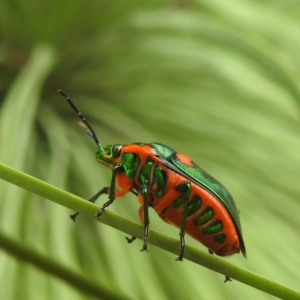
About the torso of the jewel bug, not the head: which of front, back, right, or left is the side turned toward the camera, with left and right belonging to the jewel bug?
left
